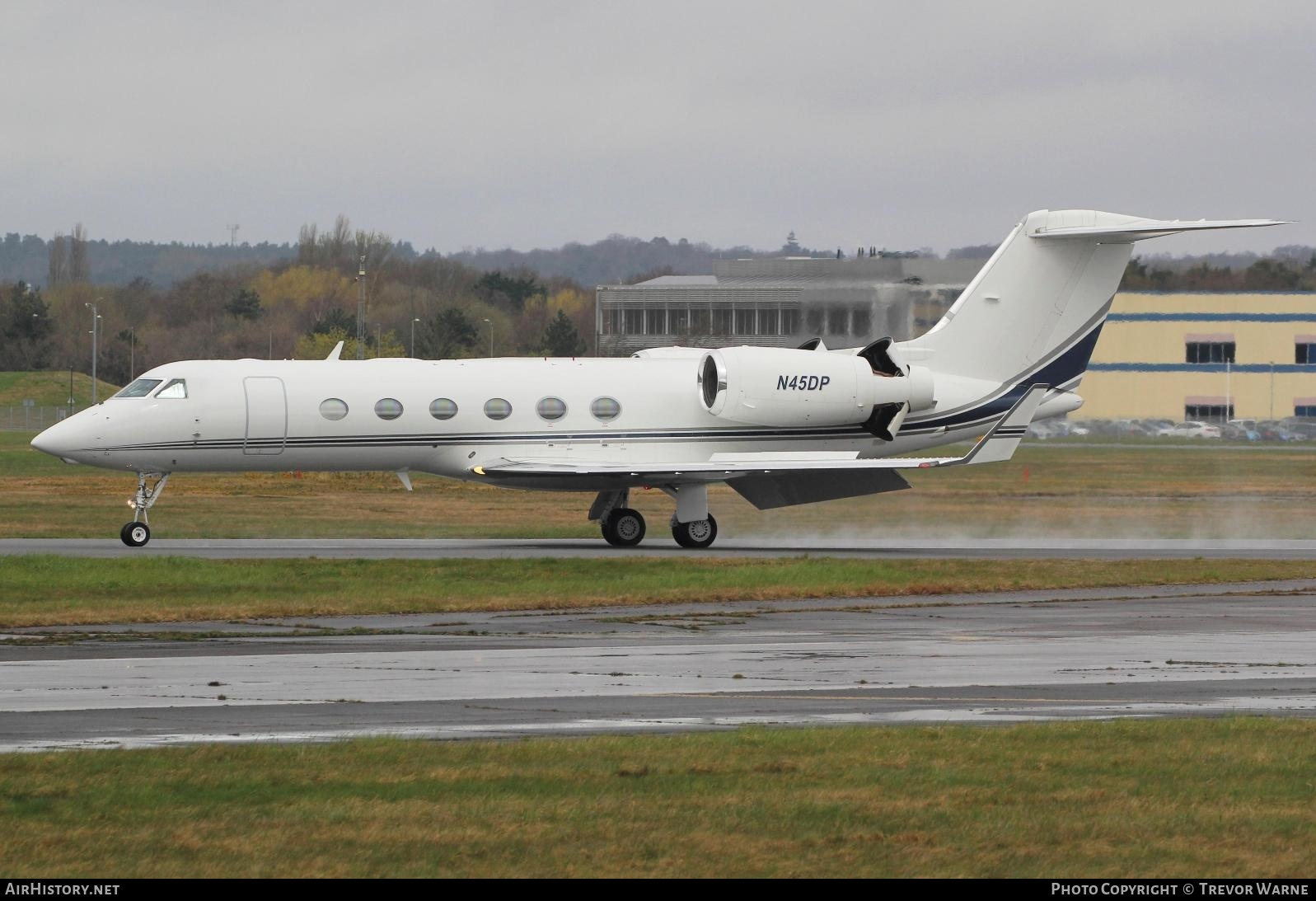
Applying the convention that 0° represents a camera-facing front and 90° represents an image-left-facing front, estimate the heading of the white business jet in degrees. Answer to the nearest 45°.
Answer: approximately 90°
